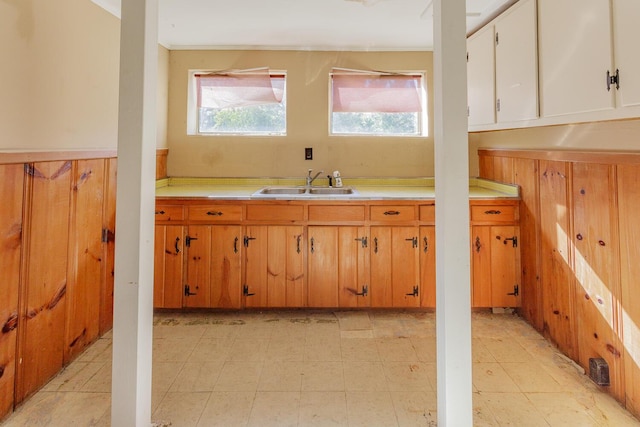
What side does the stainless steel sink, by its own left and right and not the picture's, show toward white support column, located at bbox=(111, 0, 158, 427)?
front

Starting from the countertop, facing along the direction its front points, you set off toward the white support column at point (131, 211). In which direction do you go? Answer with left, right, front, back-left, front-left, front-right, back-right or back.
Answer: front

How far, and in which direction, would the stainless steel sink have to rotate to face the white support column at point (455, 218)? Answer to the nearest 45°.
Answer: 0° — it already faces it

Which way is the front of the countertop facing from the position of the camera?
facing the viewer

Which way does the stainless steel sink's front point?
toward the camera
